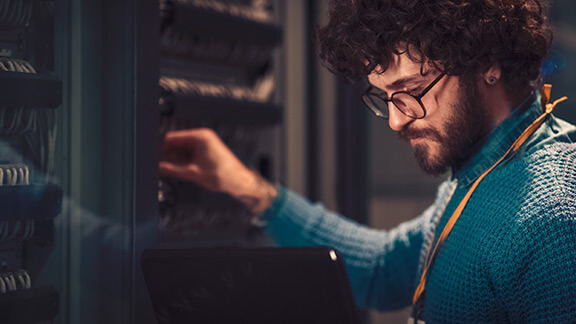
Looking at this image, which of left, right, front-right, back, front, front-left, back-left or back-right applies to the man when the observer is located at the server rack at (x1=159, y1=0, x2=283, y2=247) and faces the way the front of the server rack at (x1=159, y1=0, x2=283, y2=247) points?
front

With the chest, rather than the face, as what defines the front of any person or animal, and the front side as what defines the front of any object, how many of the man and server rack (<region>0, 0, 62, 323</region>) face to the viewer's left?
1

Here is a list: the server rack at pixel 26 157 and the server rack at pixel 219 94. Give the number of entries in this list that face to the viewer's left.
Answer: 0

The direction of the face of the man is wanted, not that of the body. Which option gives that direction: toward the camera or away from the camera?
toward the camera

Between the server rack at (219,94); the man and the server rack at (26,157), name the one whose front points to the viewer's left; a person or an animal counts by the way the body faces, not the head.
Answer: the man

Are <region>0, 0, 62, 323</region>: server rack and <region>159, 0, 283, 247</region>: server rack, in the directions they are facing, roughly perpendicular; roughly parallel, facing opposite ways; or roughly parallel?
roughly parallel

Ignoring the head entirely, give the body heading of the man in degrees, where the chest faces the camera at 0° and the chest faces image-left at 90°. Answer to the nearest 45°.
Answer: approximately 90°

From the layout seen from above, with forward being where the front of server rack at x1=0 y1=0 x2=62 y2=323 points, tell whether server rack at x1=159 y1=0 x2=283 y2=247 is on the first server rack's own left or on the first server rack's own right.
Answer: on the first server rack's own left

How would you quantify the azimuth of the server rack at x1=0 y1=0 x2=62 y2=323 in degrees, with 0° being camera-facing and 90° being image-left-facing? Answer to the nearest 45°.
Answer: approximately 315°

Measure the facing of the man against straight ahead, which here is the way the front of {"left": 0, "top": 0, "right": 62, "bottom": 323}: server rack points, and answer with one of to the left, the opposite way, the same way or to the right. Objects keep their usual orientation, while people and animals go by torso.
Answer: the opposite way

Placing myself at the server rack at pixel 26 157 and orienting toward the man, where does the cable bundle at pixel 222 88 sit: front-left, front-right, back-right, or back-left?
front-left

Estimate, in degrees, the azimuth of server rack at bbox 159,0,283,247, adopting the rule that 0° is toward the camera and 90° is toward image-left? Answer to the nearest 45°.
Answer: approximately 315°

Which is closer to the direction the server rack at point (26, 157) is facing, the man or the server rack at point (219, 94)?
the man
